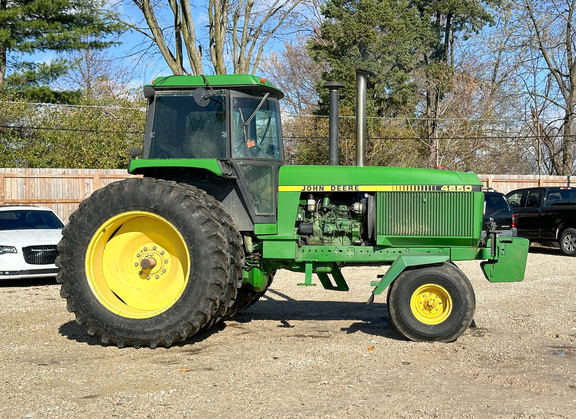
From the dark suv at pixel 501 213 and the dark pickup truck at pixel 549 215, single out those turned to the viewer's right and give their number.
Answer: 0

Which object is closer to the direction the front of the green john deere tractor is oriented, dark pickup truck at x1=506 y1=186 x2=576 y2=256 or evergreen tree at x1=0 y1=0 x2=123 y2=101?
the dark pickup truck

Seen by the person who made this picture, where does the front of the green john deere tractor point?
facing to the right of the viewer

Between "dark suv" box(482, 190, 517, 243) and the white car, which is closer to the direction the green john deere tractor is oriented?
the dark suv

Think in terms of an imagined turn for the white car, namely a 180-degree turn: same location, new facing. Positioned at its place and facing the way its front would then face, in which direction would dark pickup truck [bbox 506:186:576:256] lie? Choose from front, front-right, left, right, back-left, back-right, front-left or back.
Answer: back-right

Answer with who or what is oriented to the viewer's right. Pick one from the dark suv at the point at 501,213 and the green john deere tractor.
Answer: the green john deere tractor

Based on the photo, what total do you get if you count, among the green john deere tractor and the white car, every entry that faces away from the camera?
0

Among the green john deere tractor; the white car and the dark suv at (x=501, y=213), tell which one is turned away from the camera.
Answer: the dark suv

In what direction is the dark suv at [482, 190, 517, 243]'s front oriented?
away from the camera

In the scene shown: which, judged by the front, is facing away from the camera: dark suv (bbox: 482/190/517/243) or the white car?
the dark suv

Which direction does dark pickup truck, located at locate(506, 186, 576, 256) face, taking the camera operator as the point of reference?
facing away from the viewer and to the left of the viewer
